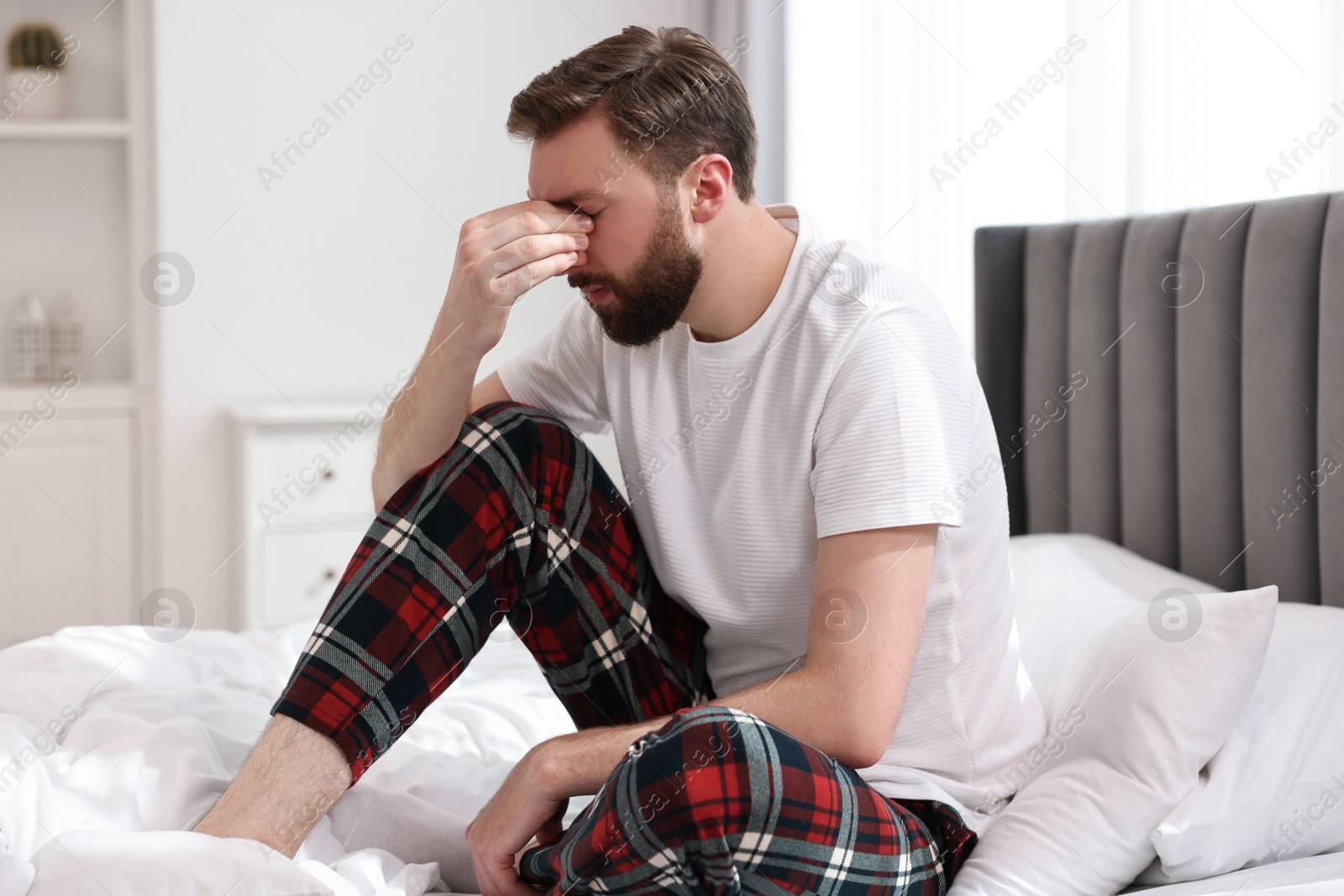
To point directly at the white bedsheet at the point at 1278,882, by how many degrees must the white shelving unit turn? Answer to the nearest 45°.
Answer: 0° — it already faces it

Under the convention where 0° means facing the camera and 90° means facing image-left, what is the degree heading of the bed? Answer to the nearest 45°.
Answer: approximately 45°

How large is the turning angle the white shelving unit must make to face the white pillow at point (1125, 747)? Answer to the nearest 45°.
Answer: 0° — it already faces it

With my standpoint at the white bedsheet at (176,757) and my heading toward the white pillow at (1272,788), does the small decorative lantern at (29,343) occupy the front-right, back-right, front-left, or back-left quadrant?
back-left

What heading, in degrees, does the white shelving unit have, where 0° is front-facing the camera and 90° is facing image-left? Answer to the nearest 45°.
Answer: approximately 0°

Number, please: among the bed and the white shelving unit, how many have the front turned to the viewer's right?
0

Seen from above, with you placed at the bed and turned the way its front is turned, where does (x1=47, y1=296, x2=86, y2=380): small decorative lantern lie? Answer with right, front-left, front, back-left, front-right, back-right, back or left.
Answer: right

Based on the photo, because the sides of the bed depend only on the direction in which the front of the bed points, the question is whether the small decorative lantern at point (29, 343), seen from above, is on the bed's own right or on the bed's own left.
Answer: on the bed's own right

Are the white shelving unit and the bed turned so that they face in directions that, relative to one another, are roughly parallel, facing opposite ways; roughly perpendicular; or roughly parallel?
roughly perpendicular

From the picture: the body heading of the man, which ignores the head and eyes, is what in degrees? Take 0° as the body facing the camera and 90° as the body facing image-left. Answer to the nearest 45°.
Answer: approximately 45°
